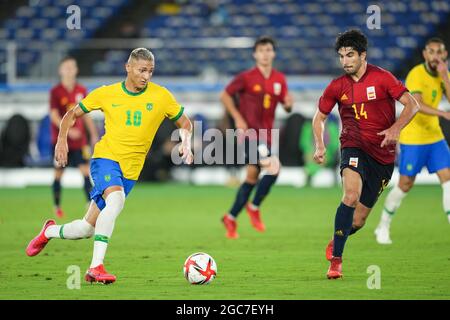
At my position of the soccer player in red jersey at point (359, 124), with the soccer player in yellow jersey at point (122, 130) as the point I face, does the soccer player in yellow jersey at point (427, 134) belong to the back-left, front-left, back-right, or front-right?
back-right

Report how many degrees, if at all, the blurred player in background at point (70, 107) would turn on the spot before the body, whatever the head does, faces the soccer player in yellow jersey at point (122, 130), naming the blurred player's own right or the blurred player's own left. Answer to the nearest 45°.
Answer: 0° — they already face them

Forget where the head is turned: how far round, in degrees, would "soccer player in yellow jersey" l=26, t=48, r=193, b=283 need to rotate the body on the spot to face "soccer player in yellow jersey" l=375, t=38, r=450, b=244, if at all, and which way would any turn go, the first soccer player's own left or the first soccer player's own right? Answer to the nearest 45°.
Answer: approximately 90° to the first soccer player's own left

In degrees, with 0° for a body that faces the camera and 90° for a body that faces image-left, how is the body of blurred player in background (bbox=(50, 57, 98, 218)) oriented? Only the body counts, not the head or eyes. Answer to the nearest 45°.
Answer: approximately 0°

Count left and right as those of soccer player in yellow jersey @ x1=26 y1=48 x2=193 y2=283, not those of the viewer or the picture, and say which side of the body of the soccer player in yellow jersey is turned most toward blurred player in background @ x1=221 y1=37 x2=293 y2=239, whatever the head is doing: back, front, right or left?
left

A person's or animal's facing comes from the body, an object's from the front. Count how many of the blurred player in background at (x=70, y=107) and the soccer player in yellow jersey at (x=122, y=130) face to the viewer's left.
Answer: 0

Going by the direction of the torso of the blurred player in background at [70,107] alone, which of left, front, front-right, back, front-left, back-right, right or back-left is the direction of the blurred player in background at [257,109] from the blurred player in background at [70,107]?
front-left

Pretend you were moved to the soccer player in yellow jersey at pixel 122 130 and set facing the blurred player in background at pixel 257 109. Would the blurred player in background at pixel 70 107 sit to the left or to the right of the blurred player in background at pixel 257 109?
left

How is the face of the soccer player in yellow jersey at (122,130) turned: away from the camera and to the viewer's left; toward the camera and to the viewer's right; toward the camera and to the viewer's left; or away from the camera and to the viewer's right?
toward the camera and to the viewer's right

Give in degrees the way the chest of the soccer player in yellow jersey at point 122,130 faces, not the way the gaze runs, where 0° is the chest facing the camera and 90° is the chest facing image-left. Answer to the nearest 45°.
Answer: approximately 315°
